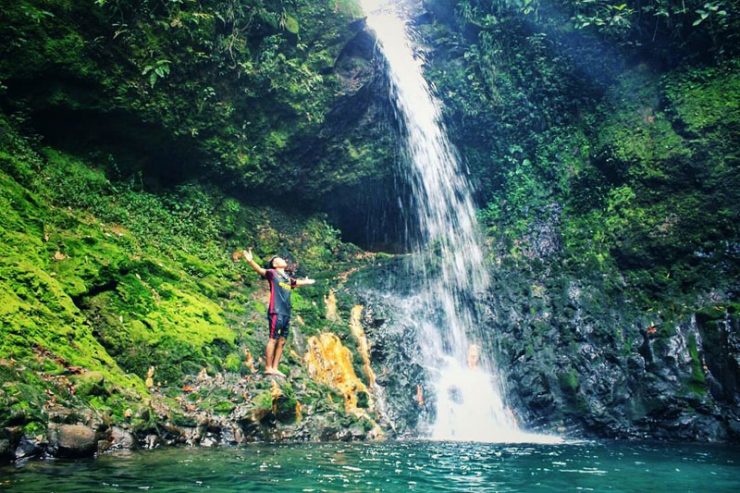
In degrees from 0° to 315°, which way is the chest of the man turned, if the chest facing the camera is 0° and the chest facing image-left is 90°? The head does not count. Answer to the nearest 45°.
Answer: approximately 315°

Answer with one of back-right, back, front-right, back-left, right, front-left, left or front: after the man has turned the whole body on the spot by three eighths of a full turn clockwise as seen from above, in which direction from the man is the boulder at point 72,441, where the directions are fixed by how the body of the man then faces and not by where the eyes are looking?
front-left

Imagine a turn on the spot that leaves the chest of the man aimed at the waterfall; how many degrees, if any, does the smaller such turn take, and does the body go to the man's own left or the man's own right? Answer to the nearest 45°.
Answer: approximately 90° to the man's own left
